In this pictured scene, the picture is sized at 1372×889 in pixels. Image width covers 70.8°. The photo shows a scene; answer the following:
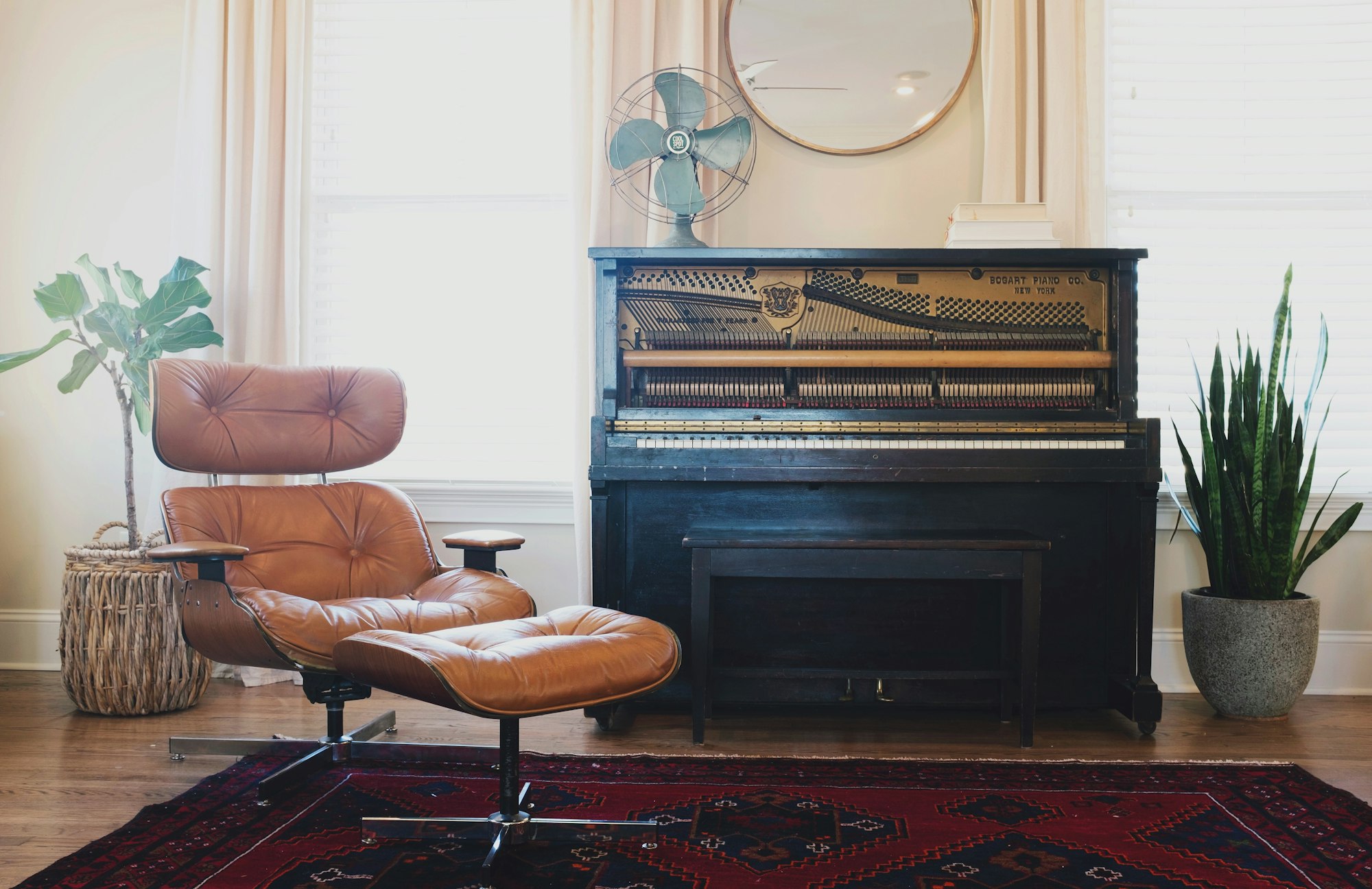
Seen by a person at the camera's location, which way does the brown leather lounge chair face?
facing the viewer and to the right of the viewer

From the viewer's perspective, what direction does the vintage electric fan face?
toward the camera

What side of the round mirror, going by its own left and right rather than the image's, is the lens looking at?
front

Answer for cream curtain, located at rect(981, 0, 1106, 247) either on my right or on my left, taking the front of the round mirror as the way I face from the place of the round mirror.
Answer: on my left

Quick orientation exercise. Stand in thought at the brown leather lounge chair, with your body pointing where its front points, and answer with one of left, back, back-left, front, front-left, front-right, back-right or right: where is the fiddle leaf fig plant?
back

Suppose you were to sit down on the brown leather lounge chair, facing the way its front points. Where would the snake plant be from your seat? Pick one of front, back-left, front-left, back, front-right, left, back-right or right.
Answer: front-left

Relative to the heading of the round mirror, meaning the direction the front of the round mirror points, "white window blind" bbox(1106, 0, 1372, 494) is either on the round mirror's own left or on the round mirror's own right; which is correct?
on the round mirror's own left

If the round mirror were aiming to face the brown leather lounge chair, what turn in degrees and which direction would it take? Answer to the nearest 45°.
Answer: approximately 45° to its right

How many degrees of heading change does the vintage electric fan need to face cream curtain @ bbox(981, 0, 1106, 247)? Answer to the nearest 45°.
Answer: approximately 90° to its left

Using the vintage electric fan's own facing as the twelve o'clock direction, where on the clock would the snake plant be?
The snake plant is roughly at 9 o'clock from the vintage electric fan.

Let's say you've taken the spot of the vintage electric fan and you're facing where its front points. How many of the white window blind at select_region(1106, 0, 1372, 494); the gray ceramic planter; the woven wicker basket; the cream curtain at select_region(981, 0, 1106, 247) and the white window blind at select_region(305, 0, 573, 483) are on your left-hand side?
3

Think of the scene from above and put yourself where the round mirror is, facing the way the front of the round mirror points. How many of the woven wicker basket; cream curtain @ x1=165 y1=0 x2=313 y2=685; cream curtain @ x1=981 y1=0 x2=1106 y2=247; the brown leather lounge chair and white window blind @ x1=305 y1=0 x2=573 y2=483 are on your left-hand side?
1

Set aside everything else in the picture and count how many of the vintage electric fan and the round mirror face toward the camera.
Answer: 2

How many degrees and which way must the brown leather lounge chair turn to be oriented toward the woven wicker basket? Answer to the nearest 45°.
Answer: approximately 180°

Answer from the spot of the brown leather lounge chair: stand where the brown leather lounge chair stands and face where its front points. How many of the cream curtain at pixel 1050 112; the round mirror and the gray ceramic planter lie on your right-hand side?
0
